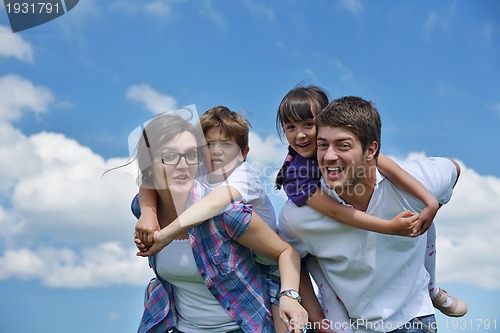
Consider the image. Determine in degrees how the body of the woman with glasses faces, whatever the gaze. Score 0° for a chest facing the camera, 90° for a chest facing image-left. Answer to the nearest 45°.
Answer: approximately 45°

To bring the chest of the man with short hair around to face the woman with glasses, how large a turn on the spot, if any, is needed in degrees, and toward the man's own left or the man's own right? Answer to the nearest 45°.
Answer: approximately 90° to the man's own right

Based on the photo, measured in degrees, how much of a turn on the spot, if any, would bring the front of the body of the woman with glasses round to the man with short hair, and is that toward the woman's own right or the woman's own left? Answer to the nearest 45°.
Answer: approximately 135° to the woman's own left
